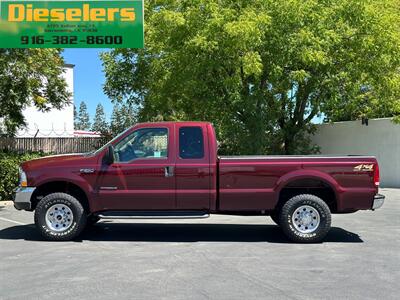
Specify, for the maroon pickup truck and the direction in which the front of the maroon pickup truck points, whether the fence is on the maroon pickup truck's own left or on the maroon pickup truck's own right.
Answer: on the maroon pickup truck's own right

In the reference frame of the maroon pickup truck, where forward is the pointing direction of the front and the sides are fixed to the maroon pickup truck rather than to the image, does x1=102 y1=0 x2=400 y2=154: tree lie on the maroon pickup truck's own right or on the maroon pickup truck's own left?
on the maroon pickup truck's own right

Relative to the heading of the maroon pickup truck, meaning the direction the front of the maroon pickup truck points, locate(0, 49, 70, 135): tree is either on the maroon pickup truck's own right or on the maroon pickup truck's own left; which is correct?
on the maroon pickup truck's own right

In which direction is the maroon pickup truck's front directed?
to the viewer's left
